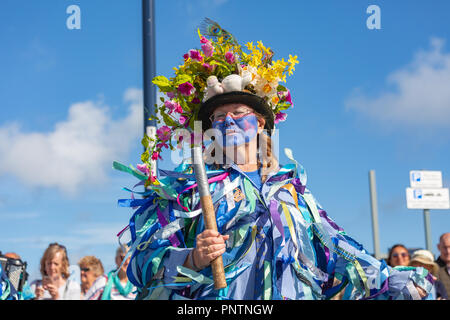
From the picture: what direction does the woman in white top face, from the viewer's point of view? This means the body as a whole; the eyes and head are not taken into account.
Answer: toward the camera

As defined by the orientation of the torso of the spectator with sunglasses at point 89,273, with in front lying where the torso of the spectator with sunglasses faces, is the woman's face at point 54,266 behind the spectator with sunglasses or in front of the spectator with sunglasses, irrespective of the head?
in front

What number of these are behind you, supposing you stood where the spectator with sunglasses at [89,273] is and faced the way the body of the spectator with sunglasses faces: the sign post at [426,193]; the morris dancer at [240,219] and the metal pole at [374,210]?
2

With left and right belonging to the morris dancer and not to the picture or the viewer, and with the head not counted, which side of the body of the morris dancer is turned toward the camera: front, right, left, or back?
front

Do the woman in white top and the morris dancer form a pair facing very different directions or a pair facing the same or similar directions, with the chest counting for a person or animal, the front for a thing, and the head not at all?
same or similar directions

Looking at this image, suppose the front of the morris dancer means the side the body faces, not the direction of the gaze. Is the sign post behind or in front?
behind

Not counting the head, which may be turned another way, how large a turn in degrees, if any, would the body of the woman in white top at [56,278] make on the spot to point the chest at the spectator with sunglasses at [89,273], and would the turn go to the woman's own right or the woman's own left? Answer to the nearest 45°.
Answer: approximately 135° to the woman's own left

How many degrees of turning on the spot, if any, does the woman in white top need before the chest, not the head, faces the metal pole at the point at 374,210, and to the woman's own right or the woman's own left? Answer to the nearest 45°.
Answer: approximately 135° to the woman's own left

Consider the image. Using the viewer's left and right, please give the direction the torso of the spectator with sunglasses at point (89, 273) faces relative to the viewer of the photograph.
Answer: facing the viewer and to the left of the viewer

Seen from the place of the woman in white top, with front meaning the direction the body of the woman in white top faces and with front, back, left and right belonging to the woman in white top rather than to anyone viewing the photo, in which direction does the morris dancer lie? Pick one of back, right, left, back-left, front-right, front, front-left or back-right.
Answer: front

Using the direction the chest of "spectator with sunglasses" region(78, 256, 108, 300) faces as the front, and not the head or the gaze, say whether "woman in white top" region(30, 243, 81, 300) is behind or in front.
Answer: in front

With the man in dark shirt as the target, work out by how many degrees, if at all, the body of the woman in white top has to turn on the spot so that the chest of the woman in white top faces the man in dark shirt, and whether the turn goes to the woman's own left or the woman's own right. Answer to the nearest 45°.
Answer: approximately 45° to the woman's own left
